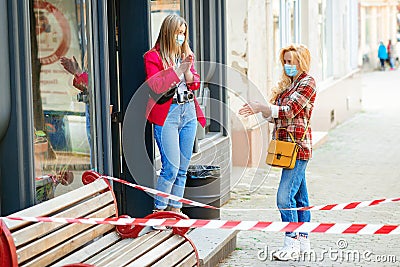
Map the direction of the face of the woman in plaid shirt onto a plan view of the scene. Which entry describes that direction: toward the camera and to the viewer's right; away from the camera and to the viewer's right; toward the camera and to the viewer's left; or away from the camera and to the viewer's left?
toward the camera and to the viewer's left

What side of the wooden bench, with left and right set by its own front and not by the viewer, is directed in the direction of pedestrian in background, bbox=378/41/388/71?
left

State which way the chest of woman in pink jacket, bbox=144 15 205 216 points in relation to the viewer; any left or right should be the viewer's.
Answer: facing the viewer and to the right of the viewer

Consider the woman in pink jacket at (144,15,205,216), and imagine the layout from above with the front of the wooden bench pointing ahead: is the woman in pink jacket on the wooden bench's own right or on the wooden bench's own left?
on the wooden bench's own left

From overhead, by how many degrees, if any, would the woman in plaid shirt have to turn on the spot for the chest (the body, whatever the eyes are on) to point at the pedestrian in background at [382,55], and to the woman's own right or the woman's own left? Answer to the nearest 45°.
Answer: approximately 135° to the woman's own right

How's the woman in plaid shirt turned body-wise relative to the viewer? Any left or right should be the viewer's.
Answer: facing the viewer and to the left of the viewer

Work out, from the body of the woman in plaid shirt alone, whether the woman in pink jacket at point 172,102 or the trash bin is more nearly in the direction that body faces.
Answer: the woman in pink jacket

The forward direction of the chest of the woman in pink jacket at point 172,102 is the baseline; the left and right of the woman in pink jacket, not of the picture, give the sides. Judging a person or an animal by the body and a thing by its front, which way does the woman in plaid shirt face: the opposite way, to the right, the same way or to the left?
to the right

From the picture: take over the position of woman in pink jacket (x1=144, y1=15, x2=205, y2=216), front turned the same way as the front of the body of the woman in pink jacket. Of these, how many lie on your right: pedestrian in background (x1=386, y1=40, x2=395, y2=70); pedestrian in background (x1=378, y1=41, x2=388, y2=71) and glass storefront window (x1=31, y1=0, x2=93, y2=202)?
1

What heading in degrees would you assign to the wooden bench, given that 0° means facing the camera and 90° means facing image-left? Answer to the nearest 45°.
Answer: approximately 315°

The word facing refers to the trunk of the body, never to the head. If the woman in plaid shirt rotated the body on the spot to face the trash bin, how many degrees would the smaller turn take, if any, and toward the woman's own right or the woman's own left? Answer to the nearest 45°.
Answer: approximately 90° to the woman's own right

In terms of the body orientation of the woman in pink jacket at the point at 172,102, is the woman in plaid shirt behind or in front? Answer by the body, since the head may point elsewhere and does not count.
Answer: in front

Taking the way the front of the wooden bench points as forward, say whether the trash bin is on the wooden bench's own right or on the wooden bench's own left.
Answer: on the wooden bench's own left

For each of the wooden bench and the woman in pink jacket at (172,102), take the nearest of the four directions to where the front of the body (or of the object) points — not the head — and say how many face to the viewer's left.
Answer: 0

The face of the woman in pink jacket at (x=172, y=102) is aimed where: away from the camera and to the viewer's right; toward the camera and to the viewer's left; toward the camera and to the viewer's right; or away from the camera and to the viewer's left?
toward the camera and to the viewer's right
